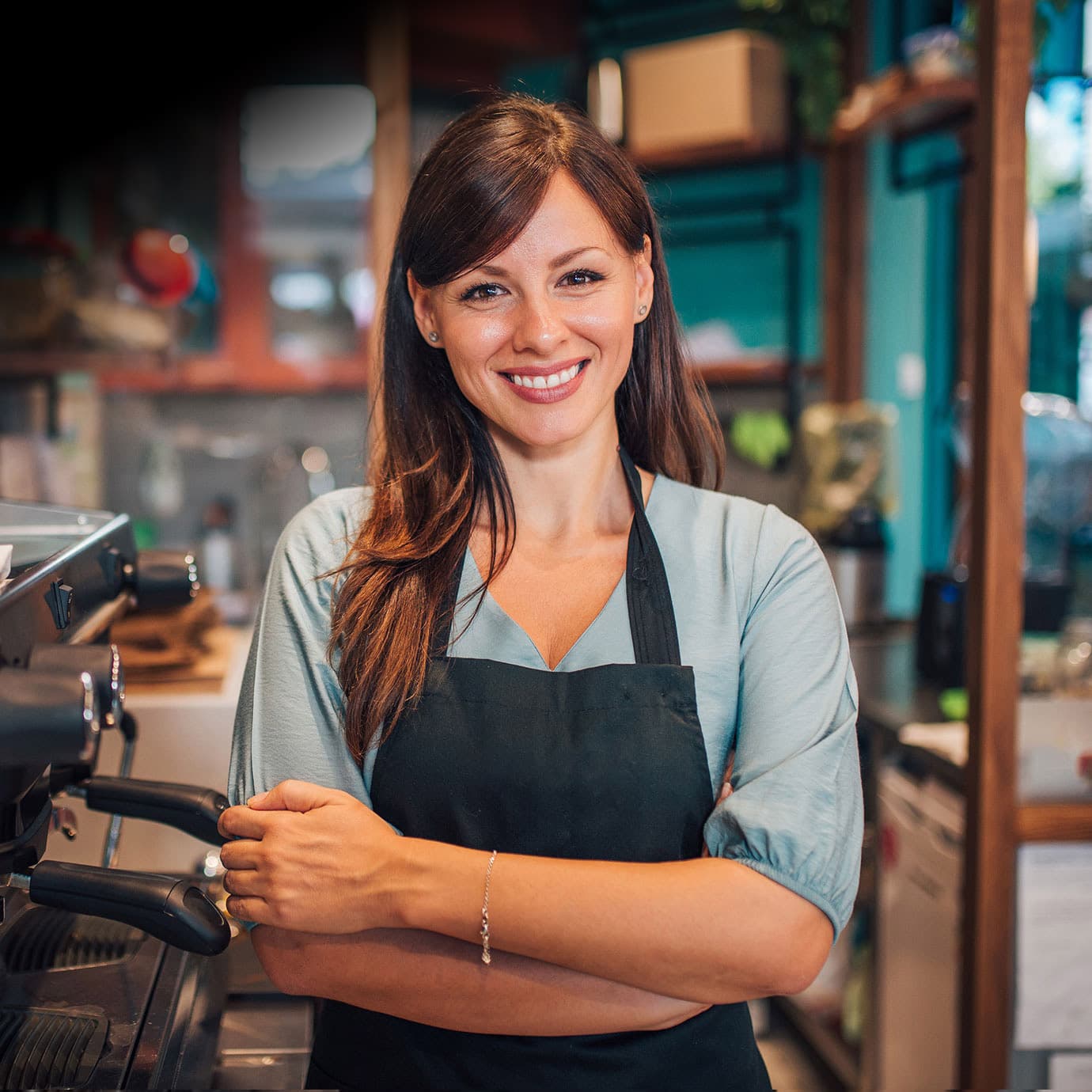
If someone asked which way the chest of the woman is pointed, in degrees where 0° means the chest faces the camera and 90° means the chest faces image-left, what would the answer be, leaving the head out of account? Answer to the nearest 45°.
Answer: approximately 0°

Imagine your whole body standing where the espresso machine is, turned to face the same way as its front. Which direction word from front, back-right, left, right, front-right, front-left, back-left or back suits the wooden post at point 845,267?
front-left

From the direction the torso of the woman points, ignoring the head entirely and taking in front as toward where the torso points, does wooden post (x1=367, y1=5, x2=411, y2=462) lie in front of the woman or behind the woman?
behind

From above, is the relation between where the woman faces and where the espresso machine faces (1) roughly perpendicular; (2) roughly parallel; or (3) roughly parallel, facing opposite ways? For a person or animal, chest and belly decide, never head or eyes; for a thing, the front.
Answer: roughly perpendicular

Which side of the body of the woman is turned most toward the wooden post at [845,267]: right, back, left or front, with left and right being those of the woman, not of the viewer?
back

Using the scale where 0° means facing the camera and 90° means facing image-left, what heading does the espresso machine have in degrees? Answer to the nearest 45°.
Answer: approximately 270°

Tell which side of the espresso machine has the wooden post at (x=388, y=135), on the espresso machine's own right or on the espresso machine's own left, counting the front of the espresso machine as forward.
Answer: on the espresso machine's own left

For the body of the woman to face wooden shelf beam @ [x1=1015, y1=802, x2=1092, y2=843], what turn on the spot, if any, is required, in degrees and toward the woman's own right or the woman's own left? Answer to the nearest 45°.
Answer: approximately 135° to the woman's own left

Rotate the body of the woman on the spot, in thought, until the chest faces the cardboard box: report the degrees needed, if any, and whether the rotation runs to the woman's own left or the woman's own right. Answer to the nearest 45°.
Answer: approximately 180°

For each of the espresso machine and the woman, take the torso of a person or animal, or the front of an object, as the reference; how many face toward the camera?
1
